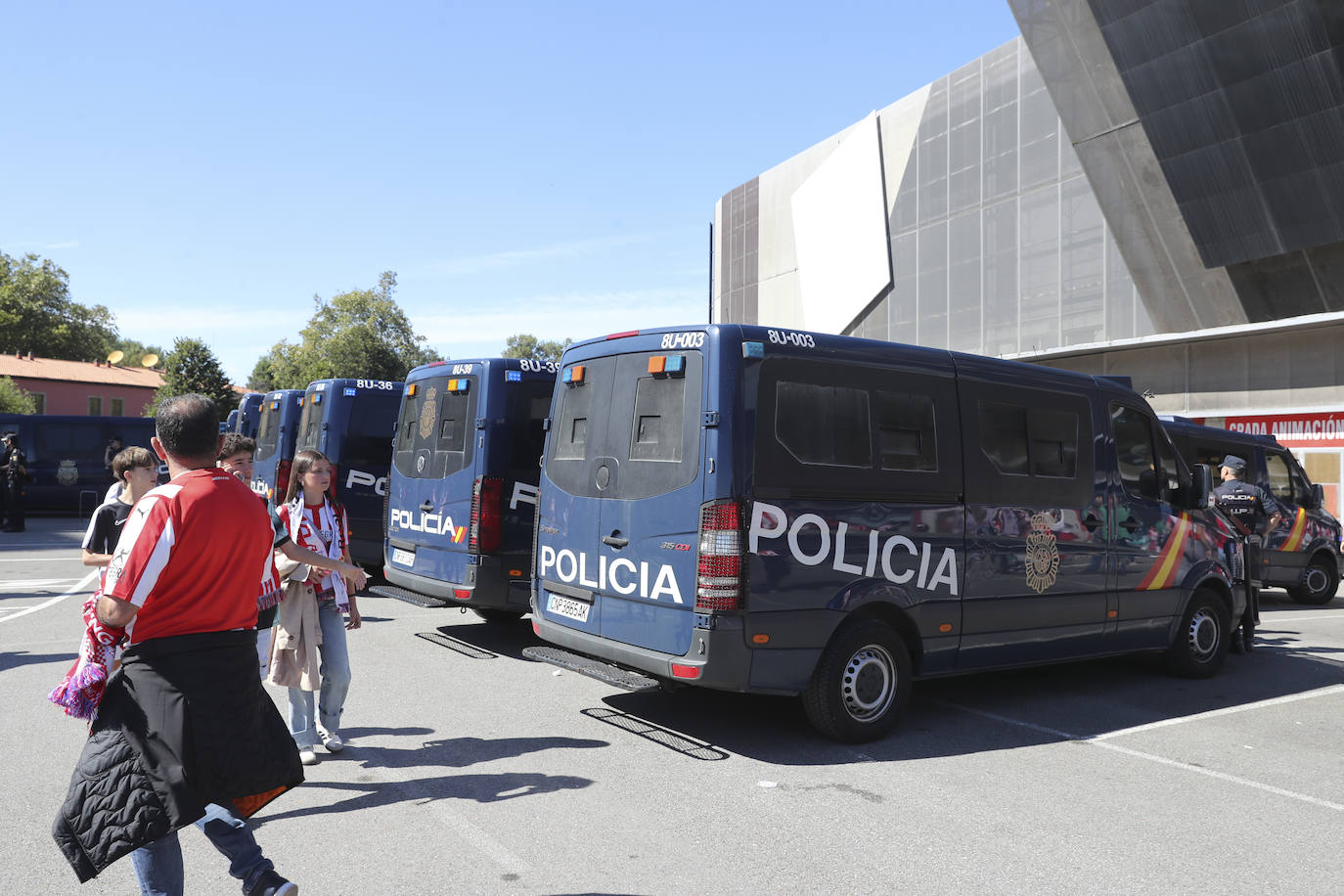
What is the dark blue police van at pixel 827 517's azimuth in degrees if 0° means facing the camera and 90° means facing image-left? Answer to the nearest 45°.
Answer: approximately 225°

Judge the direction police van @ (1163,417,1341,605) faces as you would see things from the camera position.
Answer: facing away from the viewer and to the right of the viewer

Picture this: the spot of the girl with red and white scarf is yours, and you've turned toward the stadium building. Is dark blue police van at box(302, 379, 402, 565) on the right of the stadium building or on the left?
left

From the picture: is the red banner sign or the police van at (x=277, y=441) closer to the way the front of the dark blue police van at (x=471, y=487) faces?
the red banner sign

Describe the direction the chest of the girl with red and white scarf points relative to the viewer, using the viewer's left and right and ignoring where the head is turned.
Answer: facing the viewer and to the right of the viewer

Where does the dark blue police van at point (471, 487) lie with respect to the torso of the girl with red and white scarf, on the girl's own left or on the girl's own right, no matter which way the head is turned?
on the girl's own left

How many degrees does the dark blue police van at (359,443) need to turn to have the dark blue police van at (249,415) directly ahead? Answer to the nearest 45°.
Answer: approximately 45° to its left

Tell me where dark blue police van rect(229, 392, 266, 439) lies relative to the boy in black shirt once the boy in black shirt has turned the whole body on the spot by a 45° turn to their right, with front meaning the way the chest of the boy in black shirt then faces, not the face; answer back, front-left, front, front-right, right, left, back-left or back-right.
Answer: back-left

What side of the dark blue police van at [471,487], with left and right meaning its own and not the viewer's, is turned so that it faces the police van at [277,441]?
left

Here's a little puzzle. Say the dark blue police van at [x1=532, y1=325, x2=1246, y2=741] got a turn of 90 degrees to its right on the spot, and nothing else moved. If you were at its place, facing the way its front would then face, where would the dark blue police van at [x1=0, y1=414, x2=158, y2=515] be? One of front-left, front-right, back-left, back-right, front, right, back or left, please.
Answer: back

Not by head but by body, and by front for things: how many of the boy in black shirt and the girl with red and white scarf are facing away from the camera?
0

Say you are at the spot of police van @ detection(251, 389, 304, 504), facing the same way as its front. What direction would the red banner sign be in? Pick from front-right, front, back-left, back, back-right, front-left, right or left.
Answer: front-right

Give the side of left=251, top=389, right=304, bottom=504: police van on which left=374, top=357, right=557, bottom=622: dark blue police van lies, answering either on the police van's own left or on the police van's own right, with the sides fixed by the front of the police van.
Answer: on the police van's own right

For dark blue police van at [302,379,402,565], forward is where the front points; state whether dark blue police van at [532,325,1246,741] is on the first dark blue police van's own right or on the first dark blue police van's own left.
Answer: on the first dark blue police van's own right

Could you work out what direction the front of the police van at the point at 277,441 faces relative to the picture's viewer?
facing away from the viewer and to the right of the viewer

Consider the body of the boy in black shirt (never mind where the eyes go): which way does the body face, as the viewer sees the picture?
to the viewer's right
